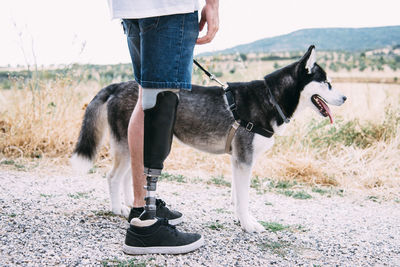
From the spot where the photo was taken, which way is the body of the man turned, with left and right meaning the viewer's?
facing to the right of the viewer

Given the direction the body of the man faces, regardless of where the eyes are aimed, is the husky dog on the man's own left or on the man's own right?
on the man's own left

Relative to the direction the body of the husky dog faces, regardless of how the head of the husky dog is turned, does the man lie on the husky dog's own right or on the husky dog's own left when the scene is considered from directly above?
on the husky dog's own right

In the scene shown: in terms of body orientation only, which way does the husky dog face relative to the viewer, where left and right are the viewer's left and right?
facing to the right of the viewer
